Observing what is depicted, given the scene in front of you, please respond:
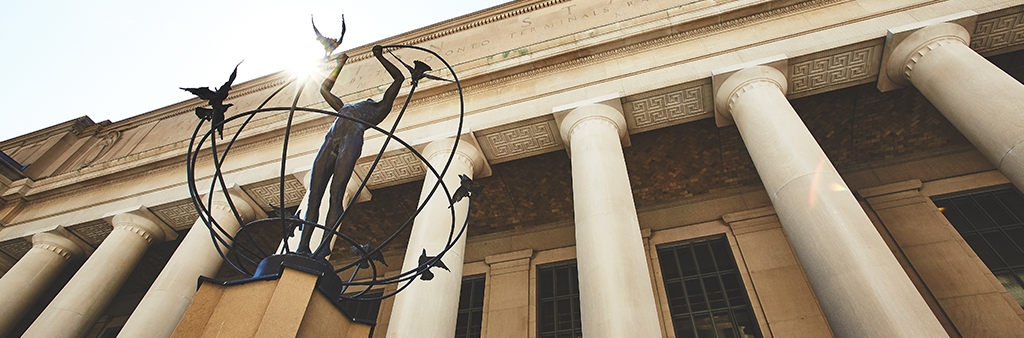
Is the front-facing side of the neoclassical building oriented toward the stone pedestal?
yes

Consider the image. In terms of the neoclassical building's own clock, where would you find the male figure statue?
The male figure statue is roughly at 12 o'clock from the neoclassical building.

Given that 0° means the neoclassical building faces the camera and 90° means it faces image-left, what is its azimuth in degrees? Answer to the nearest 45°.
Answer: approximately 45°
